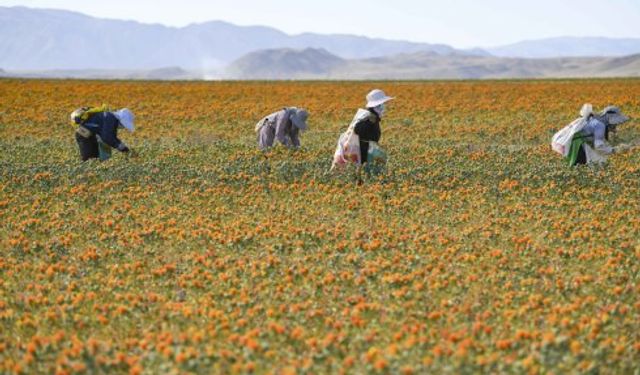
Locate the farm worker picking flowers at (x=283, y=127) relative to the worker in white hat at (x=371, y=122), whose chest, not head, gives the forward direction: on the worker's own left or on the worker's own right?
on the worker's own left

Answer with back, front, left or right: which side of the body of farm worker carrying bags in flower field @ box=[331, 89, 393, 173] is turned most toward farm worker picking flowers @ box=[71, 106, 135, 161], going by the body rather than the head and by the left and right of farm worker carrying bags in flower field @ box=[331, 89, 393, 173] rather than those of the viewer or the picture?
back

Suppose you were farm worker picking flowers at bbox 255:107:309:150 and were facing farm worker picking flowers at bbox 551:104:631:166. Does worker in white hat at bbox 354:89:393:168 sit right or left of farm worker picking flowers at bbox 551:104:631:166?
right

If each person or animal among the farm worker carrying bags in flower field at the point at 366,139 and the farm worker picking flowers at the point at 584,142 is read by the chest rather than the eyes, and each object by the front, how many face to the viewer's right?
2

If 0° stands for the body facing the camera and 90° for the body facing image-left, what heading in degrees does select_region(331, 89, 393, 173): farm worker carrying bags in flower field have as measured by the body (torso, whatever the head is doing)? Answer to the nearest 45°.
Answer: approximately 270°

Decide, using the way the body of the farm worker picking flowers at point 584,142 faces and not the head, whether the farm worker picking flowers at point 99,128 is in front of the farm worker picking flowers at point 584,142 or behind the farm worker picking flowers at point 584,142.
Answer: behind

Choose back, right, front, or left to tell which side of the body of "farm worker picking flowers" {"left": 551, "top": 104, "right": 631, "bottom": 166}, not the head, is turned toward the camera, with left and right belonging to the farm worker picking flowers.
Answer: right
